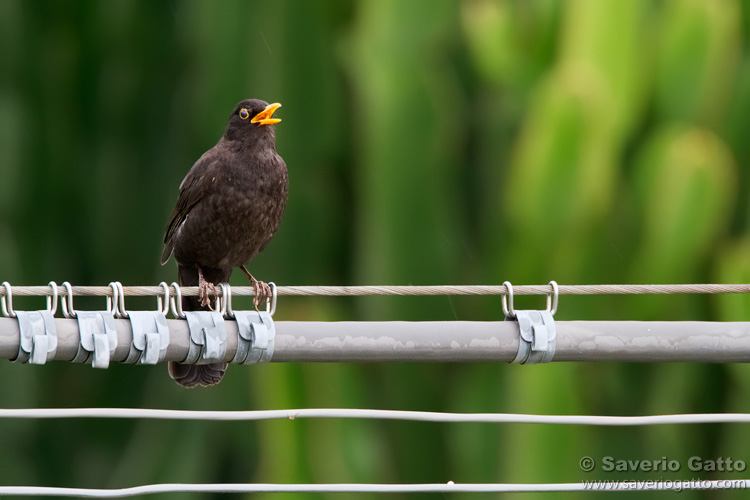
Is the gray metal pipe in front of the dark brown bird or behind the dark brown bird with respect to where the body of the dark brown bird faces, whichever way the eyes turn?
in front

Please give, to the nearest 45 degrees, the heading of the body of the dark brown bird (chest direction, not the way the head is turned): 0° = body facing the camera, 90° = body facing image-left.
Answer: approximately 315°

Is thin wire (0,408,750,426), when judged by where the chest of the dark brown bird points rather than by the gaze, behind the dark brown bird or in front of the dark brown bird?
in front

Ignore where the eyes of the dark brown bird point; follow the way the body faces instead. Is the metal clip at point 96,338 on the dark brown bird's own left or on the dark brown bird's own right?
on the dark brown bird's own right
